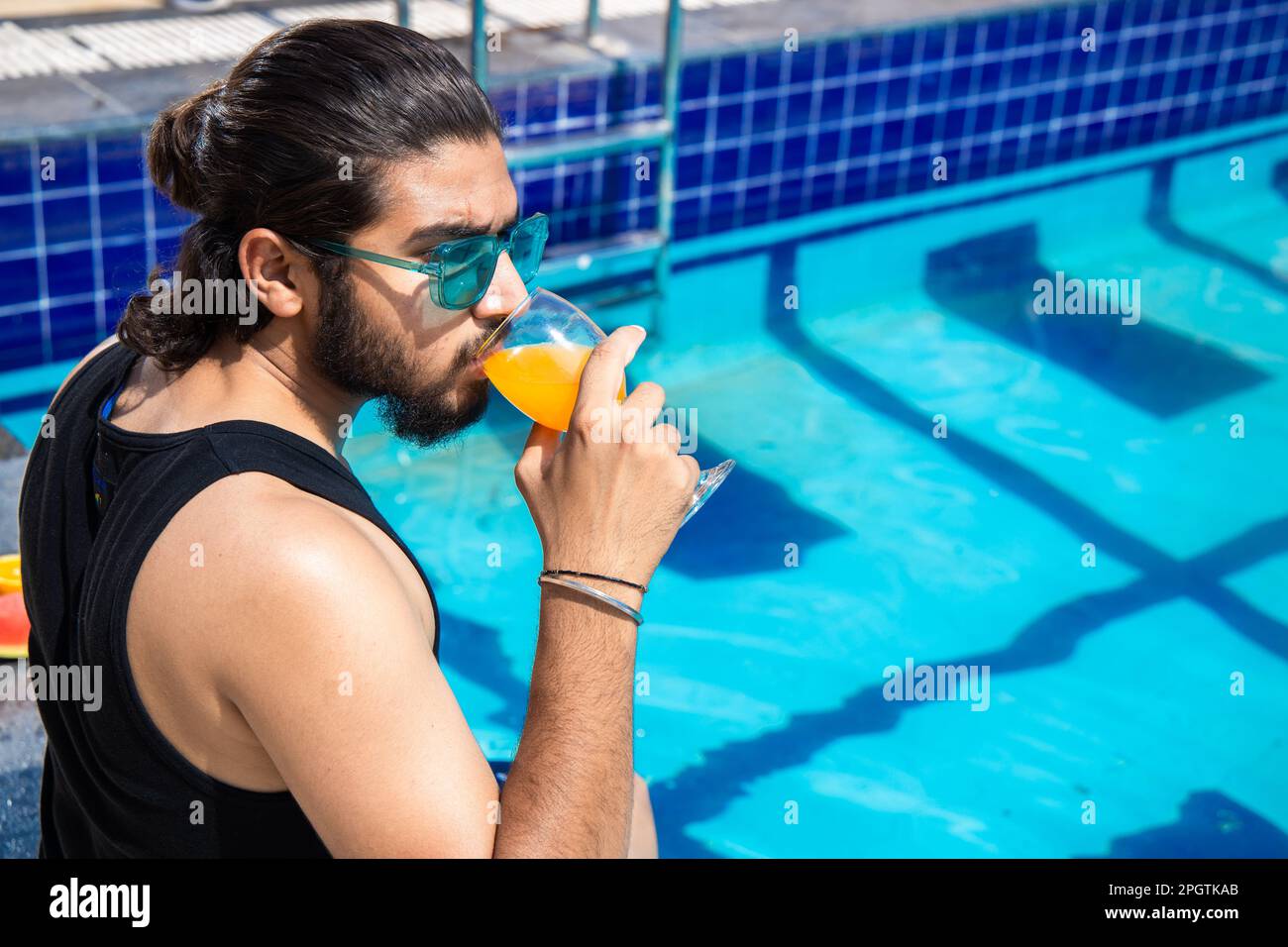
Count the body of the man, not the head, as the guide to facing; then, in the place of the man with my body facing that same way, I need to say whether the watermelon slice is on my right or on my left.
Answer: on my left

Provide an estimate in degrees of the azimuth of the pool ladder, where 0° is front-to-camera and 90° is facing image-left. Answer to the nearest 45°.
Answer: approximately 315°

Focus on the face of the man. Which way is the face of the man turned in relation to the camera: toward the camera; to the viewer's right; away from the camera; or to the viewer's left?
to the viewer's right

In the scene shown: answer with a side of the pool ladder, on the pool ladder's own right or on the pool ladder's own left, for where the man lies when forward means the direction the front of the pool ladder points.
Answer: on the pool ladder's own right

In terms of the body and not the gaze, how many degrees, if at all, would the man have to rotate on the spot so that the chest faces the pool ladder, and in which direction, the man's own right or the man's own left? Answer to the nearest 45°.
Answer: approximately 45° to the man's own left

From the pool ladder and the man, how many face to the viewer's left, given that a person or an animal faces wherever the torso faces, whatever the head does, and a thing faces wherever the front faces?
0

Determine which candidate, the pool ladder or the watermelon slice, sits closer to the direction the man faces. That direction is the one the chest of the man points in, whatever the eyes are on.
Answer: the pool ladder

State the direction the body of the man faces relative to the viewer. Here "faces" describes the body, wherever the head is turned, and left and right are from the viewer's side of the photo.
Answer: facing away from the viewer and to the right of the viewer
